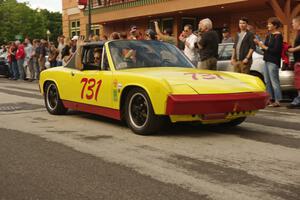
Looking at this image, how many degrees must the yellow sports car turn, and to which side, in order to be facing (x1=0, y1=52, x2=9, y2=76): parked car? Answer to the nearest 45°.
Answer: approximately 180°

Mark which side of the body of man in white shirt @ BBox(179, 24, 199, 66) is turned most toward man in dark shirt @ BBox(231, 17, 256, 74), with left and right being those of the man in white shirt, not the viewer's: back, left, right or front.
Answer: left

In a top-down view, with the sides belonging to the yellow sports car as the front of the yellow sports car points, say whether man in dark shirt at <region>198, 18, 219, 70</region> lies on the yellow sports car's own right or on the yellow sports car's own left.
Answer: on the yellow sports car's own left

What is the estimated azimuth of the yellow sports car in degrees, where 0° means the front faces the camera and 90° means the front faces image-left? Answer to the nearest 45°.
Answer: approximately 315°

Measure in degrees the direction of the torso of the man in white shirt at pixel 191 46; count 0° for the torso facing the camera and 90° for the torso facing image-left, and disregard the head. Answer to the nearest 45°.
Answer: approximately 45°

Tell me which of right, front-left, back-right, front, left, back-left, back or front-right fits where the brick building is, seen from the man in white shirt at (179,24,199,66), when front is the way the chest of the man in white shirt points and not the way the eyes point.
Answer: back-right

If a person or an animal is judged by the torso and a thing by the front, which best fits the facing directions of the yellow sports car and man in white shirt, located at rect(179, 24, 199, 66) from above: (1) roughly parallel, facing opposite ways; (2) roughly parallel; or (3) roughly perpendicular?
roughly perpendicular

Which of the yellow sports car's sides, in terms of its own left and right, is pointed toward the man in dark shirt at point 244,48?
left
